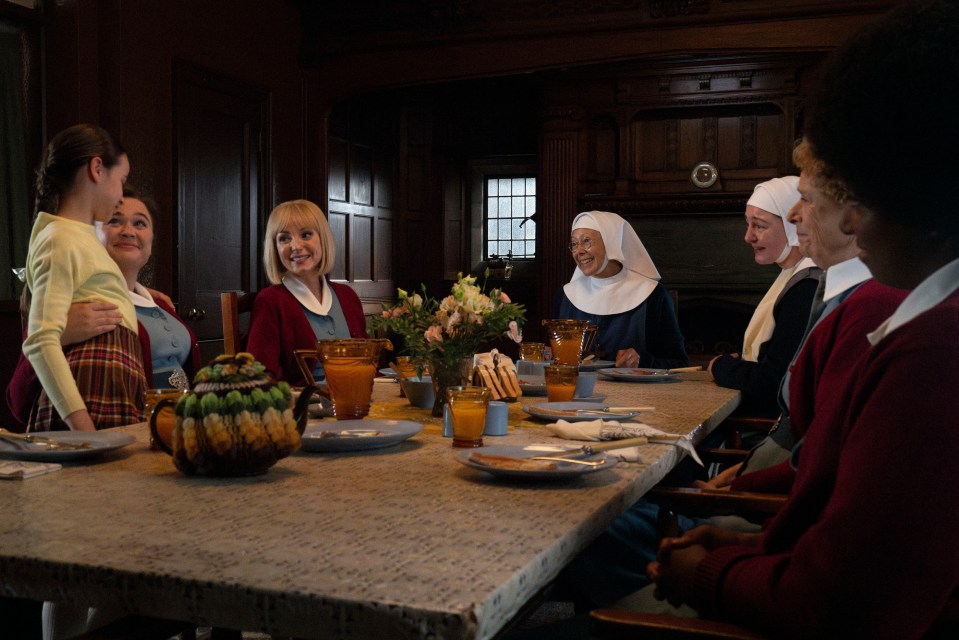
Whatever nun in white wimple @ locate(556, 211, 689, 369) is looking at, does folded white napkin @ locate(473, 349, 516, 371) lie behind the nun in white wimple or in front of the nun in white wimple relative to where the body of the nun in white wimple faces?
in front

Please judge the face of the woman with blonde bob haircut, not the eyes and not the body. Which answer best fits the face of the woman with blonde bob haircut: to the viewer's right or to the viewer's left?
to the viewer's right

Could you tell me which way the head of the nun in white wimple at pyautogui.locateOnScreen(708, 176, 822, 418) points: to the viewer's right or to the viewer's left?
to the viewer's left

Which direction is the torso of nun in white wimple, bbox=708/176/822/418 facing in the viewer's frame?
to the viewer's left

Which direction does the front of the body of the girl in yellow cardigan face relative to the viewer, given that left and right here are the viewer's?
facing to the right of the viewer

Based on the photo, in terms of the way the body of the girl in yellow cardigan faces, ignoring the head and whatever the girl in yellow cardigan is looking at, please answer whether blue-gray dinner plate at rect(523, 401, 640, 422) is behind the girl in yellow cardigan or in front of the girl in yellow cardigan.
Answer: in front

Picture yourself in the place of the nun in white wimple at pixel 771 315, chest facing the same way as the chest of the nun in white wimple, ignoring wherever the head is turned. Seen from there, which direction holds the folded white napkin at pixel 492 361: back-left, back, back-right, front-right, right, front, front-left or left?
front-left

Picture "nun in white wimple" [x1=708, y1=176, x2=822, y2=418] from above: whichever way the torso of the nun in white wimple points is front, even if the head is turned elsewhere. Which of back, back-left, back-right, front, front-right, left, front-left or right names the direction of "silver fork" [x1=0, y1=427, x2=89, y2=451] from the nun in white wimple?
front-left

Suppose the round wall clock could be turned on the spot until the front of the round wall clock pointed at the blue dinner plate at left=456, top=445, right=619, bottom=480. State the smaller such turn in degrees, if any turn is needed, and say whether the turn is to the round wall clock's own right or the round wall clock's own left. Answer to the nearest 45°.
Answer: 0° — it already faces it
